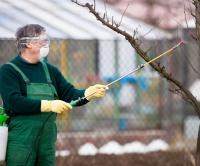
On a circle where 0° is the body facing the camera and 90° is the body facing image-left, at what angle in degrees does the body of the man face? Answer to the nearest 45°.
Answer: approximately 315°

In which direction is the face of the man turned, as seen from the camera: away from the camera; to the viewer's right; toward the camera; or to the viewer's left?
to the viewer's right
